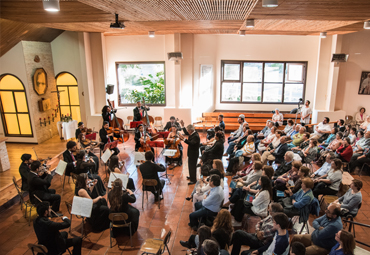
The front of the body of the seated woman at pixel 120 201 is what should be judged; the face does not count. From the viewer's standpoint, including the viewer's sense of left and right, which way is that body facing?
facing away from the viewer and to the right of the viewer

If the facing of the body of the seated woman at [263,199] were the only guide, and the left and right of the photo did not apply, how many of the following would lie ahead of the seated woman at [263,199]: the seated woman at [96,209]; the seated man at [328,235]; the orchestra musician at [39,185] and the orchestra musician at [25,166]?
3

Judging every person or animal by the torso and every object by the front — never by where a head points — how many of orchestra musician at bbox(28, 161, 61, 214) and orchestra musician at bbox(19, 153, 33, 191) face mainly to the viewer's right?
2

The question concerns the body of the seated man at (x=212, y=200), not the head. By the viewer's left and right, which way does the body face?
facing to the left of the viewer

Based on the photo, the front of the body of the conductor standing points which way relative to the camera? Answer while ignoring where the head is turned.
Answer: to the viewer's left

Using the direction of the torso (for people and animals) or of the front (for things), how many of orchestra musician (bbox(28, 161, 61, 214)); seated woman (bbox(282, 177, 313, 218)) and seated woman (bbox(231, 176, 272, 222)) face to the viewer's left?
2

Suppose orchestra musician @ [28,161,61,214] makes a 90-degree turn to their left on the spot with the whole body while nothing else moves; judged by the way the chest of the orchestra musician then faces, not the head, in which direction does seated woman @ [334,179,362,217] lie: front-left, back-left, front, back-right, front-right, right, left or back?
back-right

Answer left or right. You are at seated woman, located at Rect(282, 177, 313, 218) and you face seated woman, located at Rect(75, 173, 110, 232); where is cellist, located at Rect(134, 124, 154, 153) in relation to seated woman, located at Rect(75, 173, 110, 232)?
right

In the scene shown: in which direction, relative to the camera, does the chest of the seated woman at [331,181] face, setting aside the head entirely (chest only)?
to the viewer's left

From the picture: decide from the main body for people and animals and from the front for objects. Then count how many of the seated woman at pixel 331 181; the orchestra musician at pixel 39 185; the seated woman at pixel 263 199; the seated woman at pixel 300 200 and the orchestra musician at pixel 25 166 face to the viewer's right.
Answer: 2

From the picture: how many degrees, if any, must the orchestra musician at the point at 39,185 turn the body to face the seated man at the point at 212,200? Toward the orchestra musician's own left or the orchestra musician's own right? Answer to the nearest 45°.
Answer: approximately 45° to the orchestra musician's own right

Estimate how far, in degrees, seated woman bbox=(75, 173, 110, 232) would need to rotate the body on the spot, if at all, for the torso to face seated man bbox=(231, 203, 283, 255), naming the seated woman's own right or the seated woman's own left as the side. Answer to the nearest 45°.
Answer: approximately 45° to the seated woman's own right

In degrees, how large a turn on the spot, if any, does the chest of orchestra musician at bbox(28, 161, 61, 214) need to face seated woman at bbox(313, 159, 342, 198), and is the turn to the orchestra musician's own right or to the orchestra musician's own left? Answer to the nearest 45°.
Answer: approximately 45° to the orchestra musician's own right

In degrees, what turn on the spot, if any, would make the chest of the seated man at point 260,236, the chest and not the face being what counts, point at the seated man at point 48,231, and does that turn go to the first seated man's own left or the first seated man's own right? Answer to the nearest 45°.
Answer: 0° — they already face them
